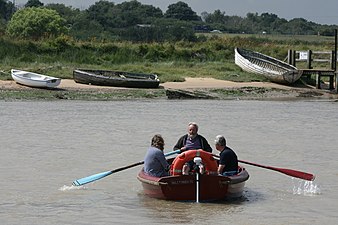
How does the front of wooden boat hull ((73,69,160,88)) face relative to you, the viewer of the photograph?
facing to the left of the viewer

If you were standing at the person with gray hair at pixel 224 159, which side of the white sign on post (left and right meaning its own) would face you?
front

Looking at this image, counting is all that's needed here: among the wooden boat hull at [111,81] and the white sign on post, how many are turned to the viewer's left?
1

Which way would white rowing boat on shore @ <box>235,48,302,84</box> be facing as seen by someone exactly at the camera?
facing away from the viewer and to the left of the viewer

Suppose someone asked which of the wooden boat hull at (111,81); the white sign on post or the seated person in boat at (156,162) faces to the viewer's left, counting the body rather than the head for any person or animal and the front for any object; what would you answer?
the wooden boat hull

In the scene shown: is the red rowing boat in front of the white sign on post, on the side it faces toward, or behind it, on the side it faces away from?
in front

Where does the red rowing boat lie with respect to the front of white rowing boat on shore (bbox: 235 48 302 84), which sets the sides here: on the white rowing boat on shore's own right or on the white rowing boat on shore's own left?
on the white rowing boat on shore's own left

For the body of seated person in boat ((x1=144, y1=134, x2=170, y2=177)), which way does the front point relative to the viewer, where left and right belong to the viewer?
facing away from the viewer and to the right of the viewer

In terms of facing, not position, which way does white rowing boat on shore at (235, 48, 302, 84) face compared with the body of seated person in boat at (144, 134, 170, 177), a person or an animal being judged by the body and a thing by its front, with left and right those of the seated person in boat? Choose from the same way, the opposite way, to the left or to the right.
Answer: to the left

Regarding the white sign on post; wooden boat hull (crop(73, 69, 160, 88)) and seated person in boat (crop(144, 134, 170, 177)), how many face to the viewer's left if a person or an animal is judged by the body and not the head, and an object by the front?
1
